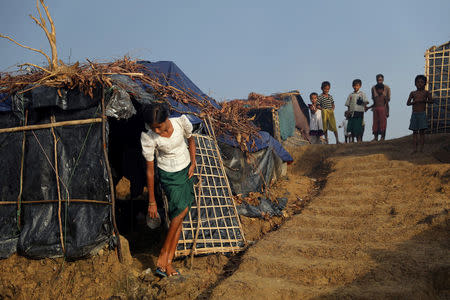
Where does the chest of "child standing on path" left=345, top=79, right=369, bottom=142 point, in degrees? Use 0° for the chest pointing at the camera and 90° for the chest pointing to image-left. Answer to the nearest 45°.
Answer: approximately 0°

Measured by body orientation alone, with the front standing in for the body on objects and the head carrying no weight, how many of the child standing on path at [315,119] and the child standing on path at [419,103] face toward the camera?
2

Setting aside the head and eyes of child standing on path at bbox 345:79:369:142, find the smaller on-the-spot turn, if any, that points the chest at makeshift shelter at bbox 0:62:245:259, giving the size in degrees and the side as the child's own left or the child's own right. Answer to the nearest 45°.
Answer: approximately 45° to the child's own right

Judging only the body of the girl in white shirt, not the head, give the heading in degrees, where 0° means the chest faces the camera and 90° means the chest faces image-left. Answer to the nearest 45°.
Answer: approximately 0°

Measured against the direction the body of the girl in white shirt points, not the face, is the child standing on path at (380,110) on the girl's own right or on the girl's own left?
on the girl's own left

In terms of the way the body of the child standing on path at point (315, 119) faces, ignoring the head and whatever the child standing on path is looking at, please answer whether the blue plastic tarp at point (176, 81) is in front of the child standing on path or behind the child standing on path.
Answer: in front

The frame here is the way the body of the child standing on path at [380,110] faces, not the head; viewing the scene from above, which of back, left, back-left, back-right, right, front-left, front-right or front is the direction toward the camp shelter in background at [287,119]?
back-right
